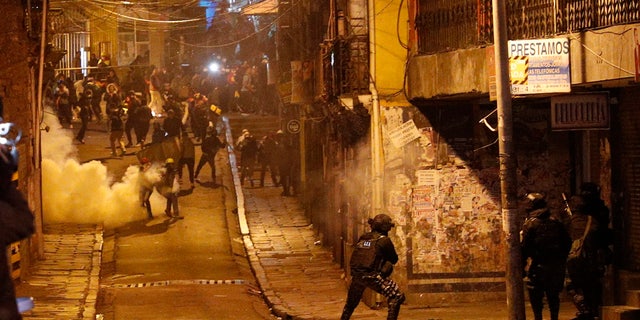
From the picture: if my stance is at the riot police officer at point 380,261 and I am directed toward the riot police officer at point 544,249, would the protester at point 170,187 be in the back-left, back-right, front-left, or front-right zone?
back-left

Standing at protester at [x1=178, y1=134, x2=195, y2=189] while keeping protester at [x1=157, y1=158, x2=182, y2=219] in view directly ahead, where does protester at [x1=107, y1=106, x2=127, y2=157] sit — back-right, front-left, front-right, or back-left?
back-right

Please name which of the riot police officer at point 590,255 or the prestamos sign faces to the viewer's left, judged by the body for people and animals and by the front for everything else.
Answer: the riot police officer

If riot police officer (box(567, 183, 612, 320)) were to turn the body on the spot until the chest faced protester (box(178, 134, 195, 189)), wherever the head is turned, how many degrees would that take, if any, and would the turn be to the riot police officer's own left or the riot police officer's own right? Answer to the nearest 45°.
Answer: approximately 45° to the riot police officer's own right
